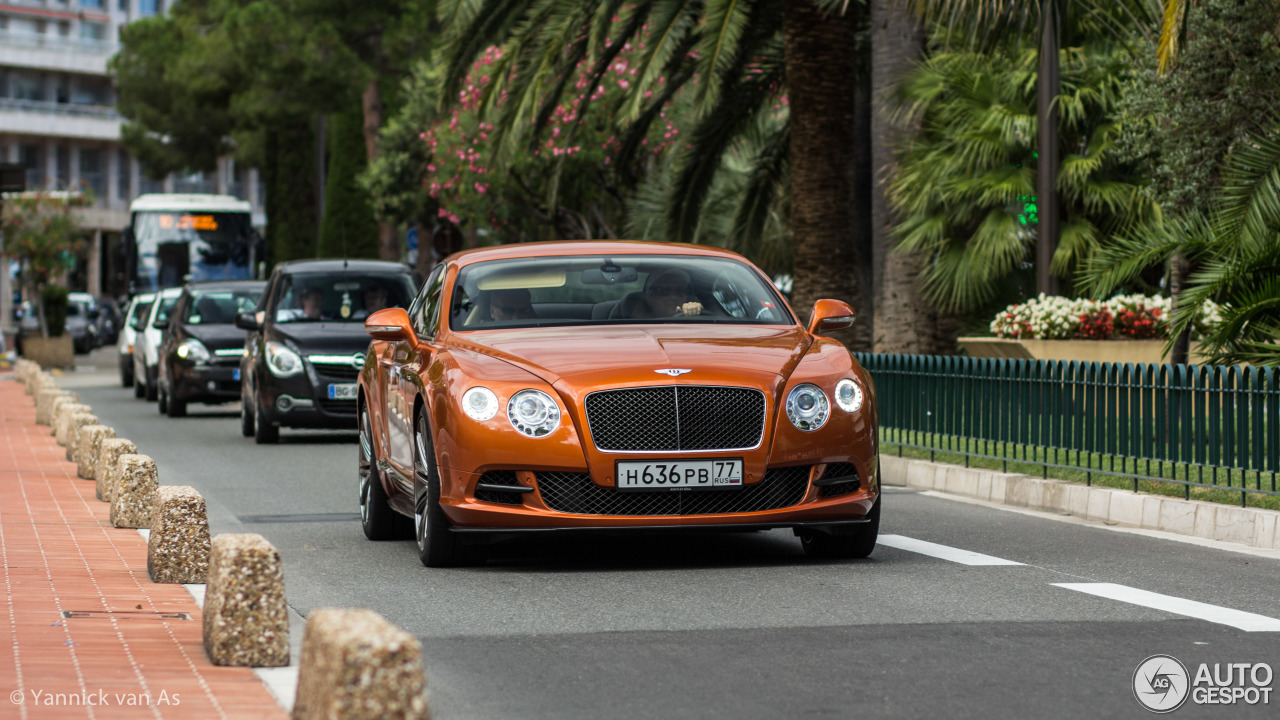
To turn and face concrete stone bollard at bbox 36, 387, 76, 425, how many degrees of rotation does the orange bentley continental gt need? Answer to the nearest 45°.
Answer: approximately 135° to its right

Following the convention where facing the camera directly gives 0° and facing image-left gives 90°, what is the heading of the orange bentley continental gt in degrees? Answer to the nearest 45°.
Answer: approximately 0°

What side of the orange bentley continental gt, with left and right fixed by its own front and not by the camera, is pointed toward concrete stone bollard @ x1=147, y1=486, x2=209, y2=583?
right

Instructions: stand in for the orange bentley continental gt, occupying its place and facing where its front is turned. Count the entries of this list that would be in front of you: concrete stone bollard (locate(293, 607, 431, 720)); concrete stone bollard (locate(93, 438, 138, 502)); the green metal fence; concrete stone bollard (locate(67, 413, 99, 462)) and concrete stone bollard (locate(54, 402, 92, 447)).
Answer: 1

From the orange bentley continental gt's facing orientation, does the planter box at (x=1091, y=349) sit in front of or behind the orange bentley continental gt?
behind

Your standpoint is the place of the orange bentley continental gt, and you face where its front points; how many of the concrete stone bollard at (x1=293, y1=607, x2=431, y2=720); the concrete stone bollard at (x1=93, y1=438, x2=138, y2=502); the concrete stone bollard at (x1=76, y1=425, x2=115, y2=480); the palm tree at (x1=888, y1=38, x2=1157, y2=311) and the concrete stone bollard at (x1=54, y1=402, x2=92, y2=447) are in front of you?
1

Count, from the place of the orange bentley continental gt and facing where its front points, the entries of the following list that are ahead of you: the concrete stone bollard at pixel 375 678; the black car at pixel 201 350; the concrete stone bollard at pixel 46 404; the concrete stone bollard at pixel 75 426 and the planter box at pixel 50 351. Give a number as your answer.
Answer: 1

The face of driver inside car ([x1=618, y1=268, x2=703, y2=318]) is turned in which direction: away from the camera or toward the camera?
toward the camera

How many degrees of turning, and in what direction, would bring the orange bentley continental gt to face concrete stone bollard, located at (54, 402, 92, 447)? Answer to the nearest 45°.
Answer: approximately 135° to its right

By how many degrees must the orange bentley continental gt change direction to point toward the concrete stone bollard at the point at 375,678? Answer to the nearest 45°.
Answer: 0° — it already faces it

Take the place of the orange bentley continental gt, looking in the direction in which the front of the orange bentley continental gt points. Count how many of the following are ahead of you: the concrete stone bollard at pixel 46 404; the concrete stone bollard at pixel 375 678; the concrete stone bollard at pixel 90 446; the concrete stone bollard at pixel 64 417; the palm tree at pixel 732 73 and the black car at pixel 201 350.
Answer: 1

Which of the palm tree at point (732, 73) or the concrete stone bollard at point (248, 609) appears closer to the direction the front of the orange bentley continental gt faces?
the concrete stone bollard
